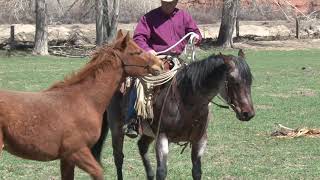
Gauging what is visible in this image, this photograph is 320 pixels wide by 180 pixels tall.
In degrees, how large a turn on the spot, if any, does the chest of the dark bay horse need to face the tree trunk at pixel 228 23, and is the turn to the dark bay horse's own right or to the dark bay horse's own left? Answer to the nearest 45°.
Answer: approximately 135° to the dark bay horse's own left

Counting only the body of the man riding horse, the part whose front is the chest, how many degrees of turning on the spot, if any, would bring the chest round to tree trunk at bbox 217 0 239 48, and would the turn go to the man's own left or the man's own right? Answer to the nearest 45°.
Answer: approximately 135° to the man's own left

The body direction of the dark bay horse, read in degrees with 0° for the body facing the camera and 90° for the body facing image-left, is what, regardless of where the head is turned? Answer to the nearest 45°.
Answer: approximately 315°

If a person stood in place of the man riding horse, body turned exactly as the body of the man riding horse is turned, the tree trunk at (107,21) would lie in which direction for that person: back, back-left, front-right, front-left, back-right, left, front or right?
back-left

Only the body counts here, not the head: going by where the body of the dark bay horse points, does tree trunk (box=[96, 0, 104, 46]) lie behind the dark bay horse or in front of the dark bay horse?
behind

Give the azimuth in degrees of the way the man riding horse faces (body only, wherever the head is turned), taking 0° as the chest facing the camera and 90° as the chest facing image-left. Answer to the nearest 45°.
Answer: approximately 315°

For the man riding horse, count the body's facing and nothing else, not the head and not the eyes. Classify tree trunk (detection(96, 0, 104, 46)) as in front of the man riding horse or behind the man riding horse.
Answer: behind
